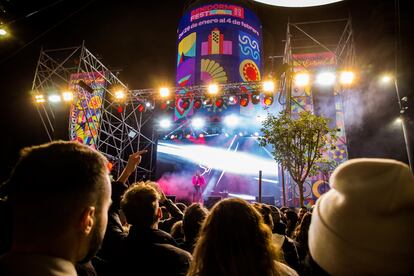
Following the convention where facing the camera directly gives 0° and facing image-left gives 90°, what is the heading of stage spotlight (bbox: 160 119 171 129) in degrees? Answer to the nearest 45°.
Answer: approximately 0°

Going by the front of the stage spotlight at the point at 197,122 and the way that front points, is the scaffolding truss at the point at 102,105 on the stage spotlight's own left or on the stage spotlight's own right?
on the stage spotlight's own right

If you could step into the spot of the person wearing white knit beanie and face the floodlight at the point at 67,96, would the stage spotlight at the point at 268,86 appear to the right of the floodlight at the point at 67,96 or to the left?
right

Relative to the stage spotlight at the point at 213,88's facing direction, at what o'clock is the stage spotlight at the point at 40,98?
the stage spotlight at the point at 40,98 is roughly at 3 o'clock from the stage spotlight at the point at 213,88.

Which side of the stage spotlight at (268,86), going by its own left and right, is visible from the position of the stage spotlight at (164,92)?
right
